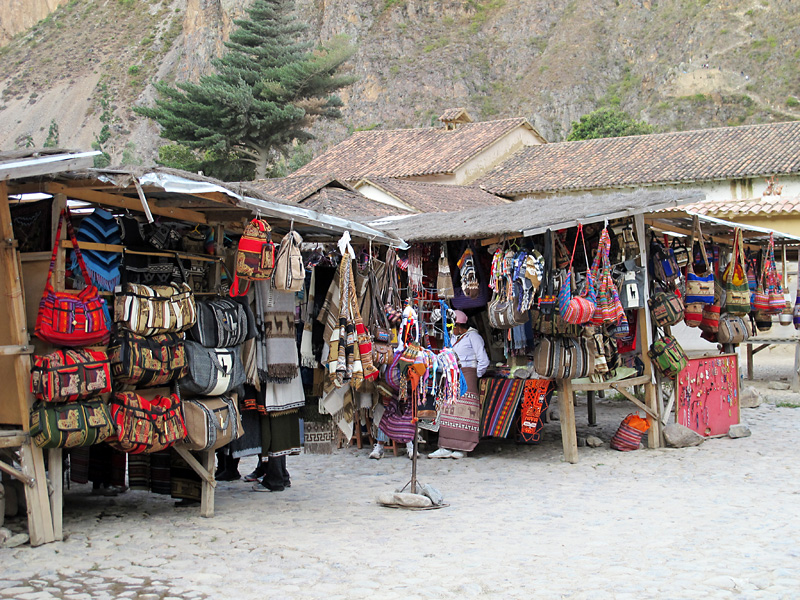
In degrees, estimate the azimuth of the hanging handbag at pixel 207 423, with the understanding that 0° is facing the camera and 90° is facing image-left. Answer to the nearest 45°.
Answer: approximately 315°

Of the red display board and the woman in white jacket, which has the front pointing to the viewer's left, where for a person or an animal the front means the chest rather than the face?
the woman in white jacket

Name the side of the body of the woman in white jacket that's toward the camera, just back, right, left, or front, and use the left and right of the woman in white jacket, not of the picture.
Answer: left

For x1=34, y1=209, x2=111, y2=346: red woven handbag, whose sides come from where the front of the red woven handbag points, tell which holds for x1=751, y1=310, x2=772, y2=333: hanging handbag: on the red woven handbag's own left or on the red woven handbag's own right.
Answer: on the red woven handbag's own left

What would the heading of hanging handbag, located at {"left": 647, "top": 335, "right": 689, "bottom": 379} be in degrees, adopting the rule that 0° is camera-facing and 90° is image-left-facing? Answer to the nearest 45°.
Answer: approximately 0°
